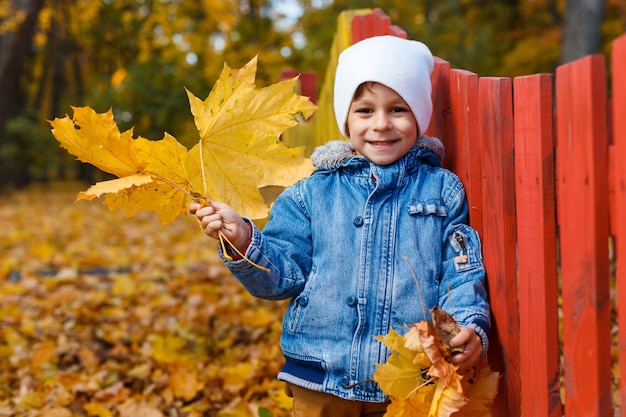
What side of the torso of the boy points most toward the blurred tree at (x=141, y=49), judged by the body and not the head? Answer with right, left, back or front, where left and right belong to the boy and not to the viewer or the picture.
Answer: back

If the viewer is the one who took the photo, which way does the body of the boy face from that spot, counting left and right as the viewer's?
facing the viewer

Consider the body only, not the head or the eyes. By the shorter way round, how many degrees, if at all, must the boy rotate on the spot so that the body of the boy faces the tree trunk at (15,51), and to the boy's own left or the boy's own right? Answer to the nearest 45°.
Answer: approximately 135° to the boy's own right

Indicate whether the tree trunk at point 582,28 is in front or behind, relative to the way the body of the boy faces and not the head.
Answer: behind

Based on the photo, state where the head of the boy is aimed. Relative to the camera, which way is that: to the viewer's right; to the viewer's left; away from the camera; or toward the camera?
toward the camera

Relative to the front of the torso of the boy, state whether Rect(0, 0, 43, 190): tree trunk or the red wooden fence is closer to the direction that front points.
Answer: the red wooden fence

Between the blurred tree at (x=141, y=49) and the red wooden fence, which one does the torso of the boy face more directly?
the red wooden fence
